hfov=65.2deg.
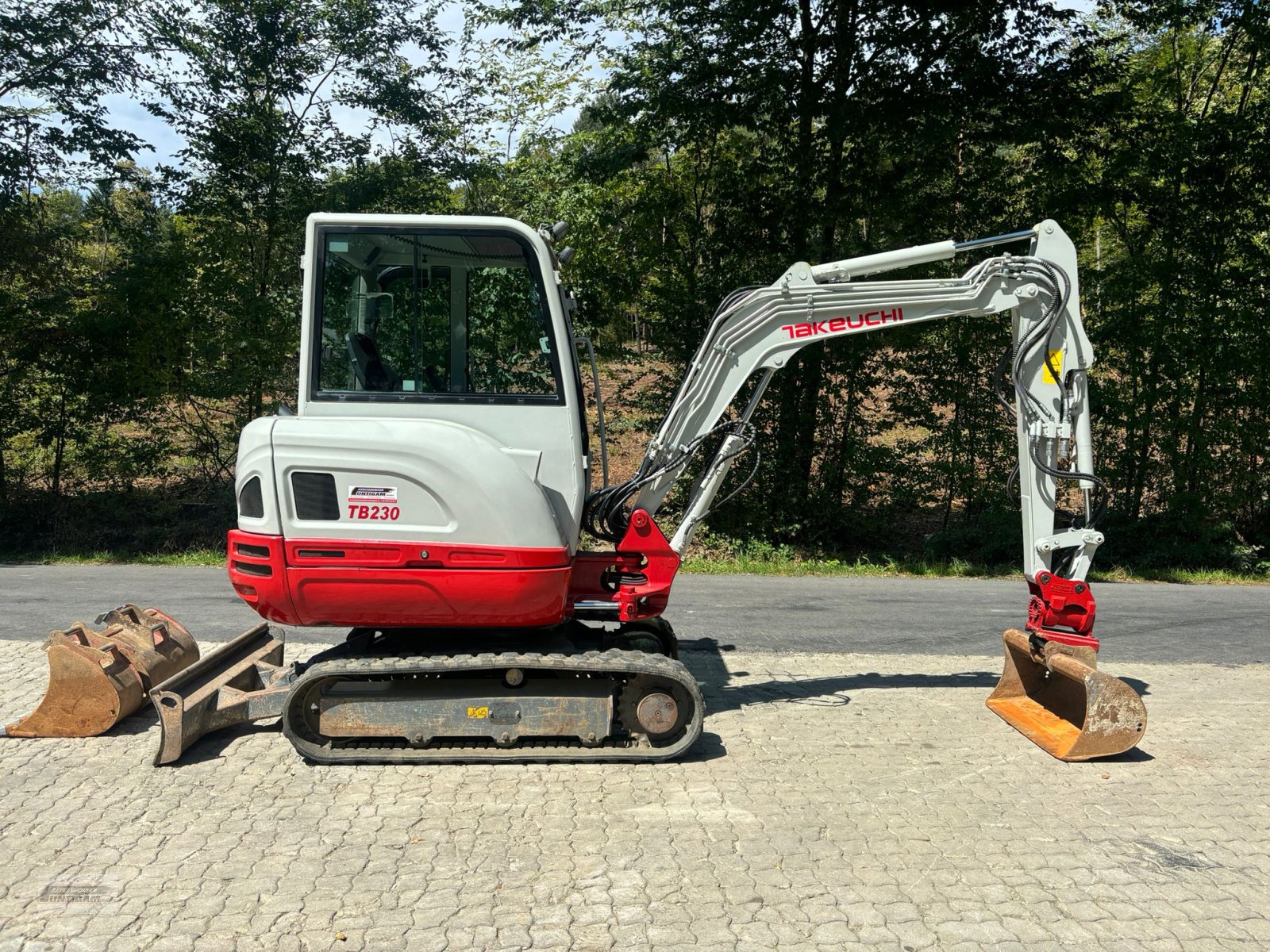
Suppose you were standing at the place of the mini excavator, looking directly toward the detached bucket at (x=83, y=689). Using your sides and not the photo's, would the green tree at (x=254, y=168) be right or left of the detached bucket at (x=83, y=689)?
right

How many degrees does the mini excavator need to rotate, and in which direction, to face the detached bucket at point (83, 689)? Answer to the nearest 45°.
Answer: approximately 180°

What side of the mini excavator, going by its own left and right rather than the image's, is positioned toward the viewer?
right

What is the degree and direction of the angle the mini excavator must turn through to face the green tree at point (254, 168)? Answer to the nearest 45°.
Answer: approximately 135° to its left
